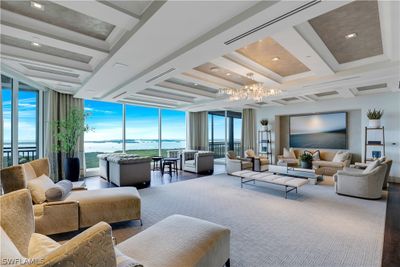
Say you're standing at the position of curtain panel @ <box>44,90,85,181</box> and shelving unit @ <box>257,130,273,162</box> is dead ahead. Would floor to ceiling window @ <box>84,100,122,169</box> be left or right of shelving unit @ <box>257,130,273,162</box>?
left

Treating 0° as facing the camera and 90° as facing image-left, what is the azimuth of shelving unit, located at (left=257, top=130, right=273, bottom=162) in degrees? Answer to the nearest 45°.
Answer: approximately 0°

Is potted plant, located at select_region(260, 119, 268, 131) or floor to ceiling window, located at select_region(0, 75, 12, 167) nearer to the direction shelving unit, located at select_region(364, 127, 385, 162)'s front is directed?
the floor to ceiling window

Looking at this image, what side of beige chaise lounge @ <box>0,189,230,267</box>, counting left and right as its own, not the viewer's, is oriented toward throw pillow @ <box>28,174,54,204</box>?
left

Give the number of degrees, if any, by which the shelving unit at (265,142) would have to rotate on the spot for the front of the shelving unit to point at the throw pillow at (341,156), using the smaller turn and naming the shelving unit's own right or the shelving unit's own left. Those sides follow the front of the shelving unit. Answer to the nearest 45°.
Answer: approximately 45° to the shelving unit's own left

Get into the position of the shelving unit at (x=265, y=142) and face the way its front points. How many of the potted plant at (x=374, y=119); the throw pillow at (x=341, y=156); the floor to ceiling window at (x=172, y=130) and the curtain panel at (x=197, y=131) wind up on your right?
2

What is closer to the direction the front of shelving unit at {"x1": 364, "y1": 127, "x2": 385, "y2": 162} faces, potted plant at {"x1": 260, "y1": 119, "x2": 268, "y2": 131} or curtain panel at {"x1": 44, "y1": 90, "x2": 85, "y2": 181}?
the curtain panel

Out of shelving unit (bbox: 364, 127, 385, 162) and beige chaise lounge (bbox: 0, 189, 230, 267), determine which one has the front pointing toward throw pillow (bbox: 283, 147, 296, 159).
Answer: the beige chaise lounge
